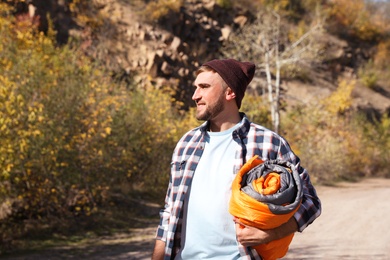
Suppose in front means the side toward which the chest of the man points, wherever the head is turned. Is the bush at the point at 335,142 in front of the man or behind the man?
behind

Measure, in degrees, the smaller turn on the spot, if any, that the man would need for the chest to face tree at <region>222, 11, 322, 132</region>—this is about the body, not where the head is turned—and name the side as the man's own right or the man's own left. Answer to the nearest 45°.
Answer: approximately 135° to the man's own right

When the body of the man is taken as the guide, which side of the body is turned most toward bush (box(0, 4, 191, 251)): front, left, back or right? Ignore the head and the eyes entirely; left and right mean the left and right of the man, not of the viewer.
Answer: right

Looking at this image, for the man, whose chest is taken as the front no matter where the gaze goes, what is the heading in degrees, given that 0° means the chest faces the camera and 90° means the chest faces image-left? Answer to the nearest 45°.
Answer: approximately 45°

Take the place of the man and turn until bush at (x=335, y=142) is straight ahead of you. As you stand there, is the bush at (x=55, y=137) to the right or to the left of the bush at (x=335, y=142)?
left
